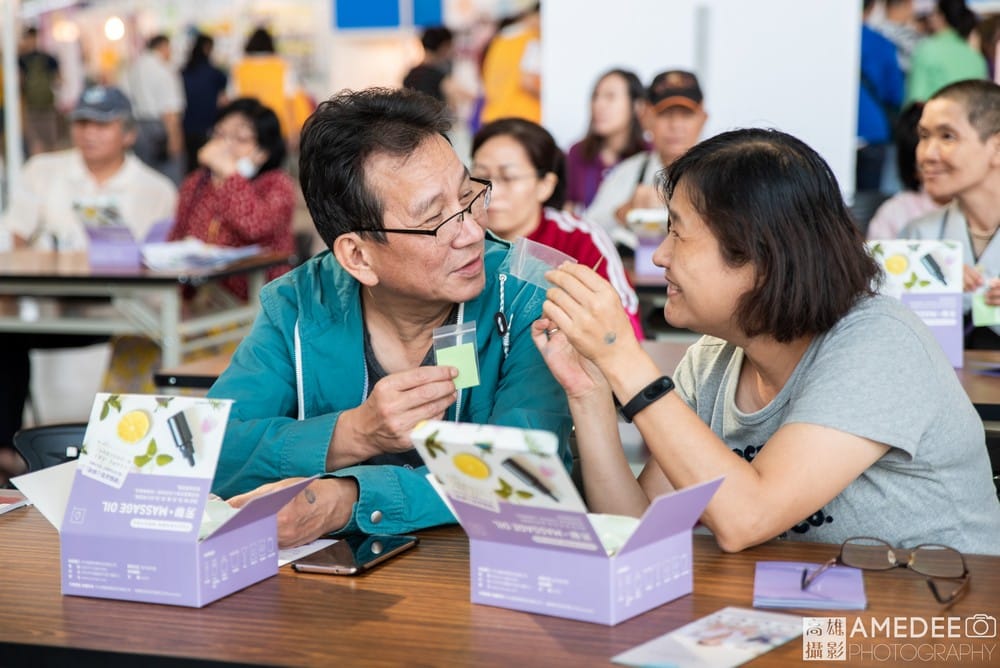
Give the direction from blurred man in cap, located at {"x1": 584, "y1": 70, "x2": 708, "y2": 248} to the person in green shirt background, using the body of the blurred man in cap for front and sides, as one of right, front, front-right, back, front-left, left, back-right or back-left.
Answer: back-left

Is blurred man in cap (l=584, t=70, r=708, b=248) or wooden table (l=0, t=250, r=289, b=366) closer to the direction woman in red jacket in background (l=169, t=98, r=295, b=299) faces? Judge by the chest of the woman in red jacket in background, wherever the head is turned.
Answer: the wooden table

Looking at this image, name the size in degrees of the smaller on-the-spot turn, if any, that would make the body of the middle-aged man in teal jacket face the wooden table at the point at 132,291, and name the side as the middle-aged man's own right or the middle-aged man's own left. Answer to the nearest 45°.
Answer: approximately 135° to the middle-aged man's own left

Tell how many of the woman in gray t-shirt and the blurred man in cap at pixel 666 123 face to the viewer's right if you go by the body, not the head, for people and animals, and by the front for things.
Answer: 0

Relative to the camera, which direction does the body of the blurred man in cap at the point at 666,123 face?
toward the camera

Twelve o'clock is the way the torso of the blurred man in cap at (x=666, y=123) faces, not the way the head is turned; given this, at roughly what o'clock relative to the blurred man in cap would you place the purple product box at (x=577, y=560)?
The purple product box is roughly at 12 o'clock from the blurred man in cap.

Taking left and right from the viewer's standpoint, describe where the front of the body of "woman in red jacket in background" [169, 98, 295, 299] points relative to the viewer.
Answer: facing the viewer and to the left of the viewer

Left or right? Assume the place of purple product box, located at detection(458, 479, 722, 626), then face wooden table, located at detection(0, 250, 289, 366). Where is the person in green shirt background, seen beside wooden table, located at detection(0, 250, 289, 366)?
right

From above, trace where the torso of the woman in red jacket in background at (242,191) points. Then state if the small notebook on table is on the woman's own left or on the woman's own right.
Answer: on the woman's own left

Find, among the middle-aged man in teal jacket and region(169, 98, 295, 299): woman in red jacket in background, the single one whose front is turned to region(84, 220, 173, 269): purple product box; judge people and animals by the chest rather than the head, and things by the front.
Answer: the woman in red jacket in background

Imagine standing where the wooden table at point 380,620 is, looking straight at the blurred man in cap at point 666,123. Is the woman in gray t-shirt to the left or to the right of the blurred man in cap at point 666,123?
right

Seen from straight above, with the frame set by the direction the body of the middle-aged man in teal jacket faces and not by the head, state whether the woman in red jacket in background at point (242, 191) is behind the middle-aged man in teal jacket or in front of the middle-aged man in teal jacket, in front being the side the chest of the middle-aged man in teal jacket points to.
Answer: behind

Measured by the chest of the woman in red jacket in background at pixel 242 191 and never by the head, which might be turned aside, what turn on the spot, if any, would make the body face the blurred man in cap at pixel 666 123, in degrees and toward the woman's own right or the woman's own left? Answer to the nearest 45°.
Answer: approximately 135° to the woman's own left

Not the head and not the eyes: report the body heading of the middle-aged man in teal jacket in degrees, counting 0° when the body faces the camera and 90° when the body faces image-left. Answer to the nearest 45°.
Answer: approximately 315°

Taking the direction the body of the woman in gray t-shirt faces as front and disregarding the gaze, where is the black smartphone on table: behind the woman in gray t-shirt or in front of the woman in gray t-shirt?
in front

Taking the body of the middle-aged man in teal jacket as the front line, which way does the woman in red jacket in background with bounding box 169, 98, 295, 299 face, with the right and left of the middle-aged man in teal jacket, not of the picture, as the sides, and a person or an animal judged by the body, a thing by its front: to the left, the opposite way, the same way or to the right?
to the right

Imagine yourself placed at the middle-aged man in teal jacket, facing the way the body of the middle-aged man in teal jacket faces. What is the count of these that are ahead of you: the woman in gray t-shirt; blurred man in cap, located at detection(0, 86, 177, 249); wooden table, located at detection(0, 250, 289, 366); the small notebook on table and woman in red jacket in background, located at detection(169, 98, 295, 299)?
2

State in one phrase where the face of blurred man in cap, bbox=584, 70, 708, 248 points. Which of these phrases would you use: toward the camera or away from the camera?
toward the camera

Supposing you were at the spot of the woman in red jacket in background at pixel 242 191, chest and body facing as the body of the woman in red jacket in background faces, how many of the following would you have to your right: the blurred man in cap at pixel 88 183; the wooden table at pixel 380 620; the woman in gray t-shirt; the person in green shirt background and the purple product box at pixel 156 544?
1

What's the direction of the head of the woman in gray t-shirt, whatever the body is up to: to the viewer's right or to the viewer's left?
to the viewer's left
